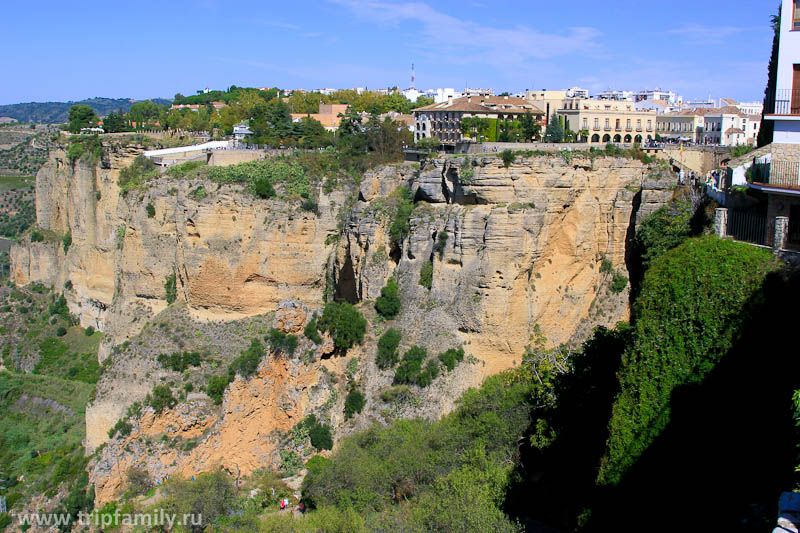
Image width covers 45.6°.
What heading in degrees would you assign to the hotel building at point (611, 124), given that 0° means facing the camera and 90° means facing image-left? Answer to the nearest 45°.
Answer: approximately 0°

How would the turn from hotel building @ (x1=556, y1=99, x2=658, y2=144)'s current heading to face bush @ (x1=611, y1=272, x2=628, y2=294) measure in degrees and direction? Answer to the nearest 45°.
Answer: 0° — it already faces it

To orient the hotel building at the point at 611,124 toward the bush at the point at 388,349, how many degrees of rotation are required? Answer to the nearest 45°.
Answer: approximately 45° to its right

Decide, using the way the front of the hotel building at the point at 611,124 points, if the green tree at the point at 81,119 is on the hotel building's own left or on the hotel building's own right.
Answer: on the hotel building's own right

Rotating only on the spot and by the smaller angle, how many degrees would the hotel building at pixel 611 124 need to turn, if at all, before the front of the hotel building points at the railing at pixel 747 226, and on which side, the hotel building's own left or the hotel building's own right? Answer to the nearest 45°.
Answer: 0° — it already faces it

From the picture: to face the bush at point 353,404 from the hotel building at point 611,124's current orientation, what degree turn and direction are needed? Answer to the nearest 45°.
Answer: approximately 45° to its right

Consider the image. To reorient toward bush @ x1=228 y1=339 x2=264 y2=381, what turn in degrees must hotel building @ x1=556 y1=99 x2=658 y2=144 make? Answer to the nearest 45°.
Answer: approximately 45° to its right

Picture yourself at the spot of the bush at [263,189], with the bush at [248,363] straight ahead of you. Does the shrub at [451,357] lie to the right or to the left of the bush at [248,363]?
left

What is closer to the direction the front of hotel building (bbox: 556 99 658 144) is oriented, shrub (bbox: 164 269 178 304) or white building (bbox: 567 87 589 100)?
the shrub
